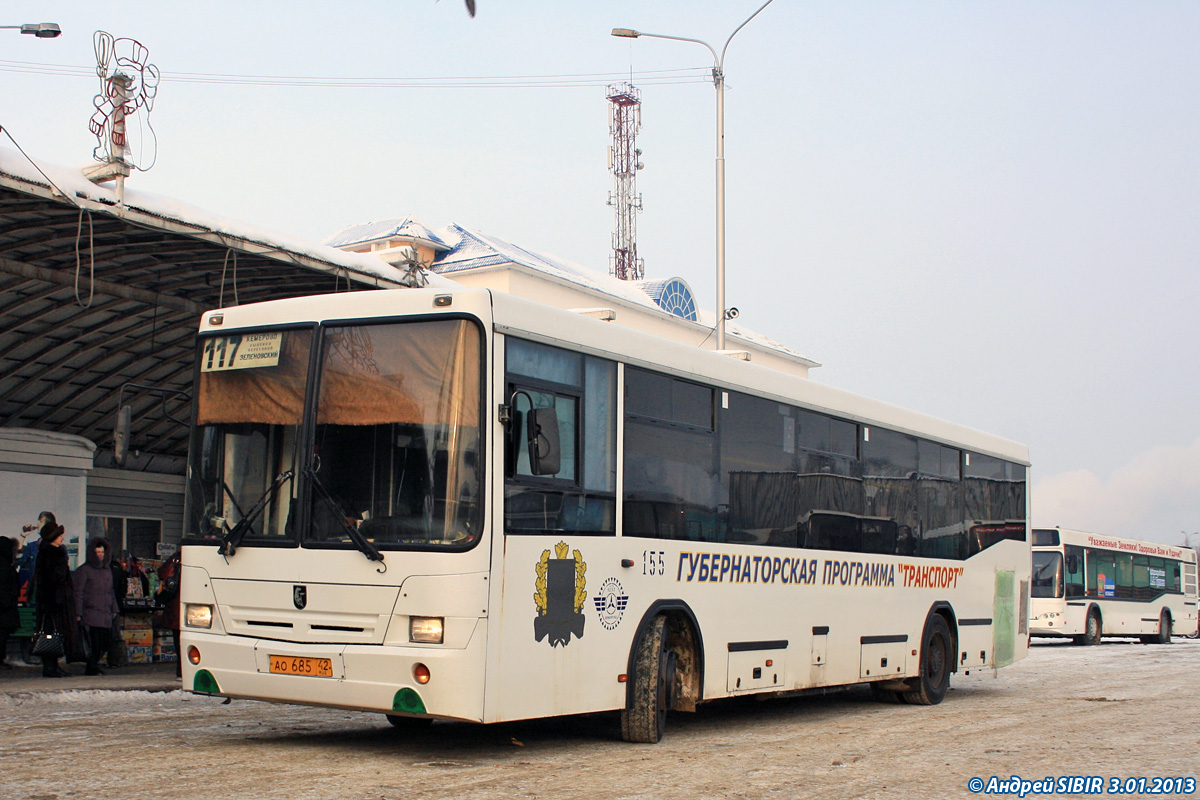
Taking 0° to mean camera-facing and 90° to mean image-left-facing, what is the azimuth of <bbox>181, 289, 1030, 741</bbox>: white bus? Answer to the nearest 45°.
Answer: approximately 45°

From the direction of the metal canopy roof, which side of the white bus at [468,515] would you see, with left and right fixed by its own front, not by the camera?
right

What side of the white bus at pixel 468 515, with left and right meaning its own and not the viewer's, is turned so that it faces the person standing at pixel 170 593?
right
